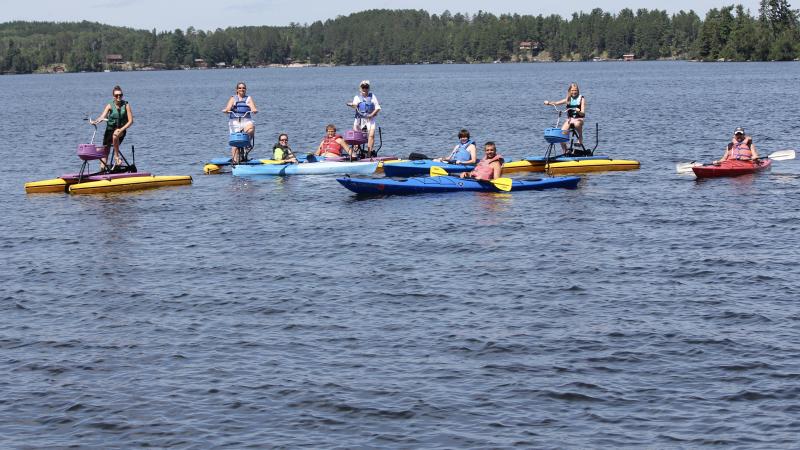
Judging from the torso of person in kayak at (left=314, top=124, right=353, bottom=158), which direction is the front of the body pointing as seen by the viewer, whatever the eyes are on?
toward the camera

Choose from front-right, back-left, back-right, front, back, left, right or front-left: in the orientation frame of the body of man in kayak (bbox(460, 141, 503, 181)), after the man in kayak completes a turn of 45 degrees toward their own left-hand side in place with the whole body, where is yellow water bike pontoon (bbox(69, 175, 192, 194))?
right

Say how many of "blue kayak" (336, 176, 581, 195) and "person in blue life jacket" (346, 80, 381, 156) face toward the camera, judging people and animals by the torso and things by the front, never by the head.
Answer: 1

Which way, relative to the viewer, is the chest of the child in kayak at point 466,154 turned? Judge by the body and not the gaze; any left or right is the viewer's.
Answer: facing the viewer and to the left of the viewer

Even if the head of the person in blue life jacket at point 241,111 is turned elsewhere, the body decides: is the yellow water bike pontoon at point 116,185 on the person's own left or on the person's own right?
on the person's own right

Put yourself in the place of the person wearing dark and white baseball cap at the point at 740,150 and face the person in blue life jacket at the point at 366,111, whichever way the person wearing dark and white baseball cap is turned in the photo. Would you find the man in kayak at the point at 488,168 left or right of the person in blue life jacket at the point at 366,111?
left

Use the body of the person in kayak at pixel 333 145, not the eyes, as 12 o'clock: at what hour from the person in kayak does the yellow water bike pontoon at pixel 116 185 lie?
The yellow water bike pontoon is roughly at 2 o'clock from the person in kayak.

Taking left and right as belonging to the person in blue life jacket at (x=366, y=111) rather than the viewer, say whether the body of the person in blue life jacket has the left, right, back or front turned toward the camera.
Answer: front

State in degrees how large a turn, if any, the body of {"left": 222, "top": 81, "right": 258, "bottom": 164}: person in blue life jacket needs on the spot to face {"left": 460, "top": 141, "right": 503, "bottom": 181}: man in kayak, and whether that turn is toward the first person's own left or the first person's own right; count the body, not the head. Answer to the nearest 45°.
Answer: approximately 45° to the first person's own left

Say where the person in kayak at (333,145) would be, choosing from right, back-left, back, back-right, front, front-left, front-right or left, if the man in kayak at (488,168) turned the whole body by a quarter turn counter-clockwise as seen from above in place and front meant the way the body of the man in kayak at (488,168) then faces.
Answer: back

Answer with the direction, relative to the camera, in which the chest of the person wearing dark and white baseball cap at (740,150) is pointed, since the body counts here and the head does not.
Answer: toward the camera

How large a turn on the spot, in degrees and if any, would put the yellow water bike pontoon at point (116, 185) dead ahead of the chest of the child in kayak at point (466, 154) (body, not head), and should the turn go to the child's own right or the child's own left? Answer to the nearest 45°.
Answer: approximately 45° to the child's own right

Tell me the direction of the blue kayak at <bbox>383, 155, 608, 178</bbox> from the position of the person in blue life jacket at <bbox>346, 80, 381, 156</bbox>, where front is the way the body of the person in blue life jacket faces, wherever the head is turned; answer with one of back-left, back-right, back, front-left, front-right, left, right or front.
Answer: front-left

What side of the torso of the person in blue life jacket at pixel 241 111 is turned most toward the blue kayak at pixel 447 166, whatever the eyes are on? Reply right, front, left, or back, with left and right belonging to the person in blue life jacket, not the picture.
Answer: left
